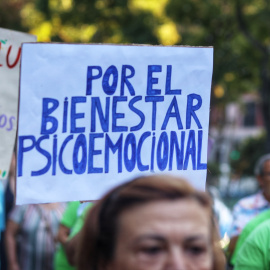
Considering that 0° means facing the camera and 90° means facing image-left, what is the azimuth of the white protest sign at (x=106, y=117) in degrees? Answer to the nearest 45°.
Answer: approximately 0°

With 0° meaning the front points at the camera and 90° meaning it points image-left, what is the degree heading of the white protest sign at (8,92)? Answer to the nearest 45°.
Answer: approximately 0°

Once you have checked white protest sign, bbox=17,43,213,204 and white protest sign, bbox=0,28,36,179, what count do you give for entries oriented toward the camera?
2
